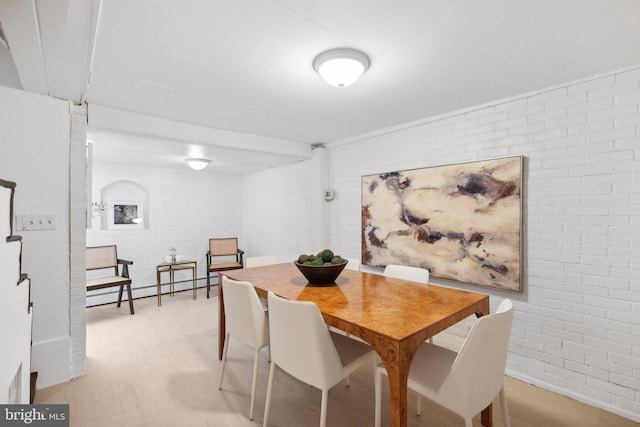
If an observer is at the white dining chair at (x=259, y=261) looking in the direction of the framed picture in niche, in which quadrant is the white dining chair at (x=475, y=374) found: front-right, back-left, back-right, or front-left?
back-left

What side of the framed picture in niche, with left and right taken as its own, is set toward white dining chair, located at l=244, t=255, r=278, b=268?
front

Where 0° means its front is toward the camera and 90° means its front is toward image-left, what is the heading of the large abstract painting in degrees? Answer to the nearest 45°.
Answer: approximately 45°

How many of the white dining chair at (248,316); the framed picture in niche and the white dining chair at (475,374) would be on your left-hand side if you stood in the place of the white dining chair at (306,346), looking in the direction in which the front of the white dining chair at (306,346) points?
2

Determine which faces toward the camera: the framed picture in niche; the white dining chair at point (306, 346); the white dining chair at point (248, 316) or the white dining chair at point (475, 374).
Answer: the framed picture in niche

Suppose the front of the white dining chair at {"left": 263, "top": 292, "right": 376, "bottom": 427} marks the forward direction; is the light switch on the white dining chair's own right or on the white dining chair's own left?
on the white dining chair's own left

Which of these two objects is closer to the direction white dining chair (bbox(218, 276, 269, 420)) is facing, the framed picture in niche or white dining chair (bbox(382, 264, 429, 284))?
the white dining chair

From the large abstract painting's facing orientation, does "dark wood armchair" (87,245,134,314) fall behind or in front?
in front

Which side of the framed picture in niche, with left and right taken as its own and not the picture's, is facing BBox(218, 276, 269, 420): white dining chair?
front

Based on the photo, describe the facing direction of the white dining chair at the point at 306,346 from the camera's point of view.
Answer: facing away from the viewer and to the right of the viewer

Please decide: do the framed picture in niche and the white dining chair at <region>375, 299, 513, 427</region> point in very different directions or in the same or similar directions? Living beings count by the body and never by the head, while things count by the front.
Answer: very different directions

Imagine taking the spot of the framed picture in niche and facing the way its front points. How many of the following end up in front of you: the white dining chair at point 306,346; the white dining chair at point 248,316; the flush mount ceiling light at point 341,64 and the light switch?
4
